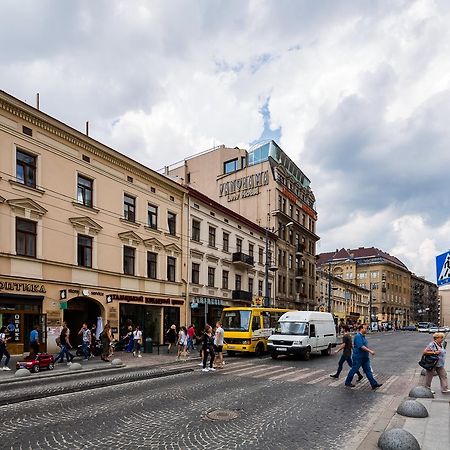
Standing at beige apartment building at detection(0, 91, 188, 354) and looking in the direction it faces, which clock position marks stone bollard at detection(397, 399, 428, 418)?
The stone bollard is roughly at 1 o'clock from the beige apartment building.

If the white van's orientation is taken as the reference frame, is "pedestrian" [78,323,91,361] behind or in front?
in front

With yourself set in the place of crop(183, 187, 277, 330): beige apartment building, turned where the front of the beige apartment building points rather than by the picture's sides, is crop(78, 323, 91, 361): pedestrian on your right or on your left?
on your right

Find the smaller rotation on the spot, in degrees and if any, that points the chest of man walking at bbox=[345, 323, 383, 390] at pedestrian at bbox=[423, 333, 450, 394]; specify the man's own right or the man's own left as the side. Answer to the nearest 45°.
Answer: approximately 45° to the man's own right

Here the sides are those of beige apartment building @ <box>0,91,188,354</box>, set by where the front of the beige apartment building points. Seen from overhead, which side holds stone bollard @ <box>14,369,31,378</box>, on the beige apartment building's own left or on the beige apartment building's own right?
on the beige apartment building's own right

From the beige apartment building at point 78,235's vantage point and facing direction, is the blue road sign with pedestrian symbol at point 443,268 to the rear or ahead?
ahead

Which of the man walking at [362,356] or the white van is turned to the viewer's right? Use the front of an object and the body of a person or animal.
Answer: the man walking

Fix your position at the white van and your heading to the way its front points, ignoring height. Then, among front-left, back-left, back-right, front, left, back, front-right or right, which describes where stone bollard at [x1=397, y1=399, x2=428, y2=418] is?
front-left

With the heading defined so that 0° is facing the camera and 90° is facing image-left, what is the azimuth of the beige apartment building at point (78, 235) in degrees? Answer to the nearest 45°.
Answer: approximately 315°

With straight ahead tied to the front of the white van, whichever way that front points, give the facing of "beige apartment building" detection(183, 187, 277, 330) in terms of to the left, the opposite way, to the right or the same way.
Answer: to the left

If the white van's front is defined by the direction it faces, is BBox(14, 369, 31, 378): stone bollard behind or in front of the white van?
in front
